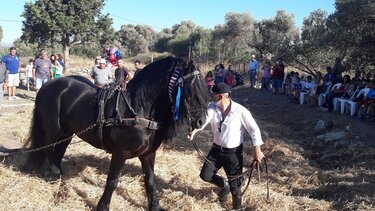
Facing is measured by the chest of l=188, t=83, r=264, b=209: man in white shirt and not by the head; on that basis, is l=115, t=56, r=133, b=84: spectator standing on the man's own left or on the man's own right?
on the man's own right

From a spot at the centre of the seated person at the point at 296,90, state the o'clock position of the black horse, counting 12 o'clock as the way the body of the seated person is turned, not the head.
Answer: The black horse is roughly at 11 o'clock from the seated person.

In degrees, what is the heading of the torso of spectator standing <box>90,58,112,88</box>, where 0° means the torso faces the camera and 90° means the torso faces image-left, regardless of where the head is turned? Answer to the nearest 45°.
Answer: approximately 0°

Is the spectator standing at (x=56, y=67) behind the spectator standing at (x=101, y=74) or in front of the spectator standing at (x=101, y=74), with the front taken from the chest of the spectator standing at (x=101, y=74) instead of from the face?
behind

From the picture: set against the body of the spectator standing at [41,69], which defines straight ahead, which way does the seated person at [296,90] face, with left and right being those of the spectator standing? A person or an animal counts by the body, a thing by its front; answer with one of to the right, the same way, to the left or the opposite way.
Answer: to the right

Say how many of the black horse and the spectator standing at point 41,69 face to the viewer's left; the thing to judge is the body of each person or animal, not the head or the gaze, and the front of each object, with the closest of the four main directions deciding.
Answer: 0

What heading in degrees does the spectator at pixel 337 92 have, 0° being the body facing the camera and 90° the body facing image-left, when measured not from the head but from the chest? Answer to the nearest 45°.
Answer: approximately 90°

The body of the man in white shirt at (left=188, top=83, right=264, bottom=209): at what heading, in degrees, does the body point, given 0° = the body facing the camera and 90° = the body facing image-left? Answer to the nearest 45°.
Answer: approximately 45°

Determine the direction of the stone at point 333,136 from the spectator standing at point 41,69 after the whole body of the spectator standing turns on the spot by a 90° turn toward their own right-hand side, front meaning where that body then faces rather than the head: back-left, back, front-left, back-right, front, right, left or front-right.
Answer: back-left

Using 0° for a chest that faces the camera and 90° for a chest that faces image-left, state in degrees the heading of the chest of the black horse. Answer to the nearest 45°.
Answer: approximately 315°

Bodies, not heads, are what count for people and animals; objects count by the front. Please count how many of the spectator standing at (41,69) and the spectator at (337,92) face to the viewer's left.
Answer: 1

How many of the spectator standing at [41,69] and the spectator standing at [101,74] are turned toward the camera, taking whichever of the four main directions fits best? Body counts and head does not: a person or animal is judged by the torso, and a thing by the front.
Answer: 2
